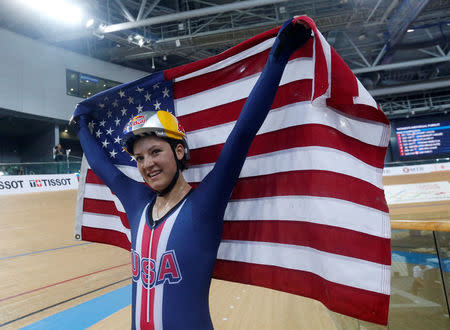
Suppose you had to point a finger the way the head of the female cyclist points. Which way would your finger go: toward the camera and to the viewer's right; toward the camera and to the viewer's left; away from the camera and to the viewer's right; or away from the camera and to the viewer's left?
toward the camera and to the viewer's left

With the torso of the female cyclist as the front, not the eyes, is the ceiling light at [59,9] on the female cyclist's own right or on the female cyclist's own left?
on the female cyclist's own right

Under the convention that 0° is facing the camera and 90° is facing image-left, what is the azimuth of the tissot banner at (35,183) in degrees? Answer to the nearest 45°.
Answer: approximately 0°

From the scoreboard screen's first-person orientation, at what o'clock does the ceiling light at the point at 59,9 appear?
The ceiling light is roughly at 1 o'clock from the scoreboard screen.

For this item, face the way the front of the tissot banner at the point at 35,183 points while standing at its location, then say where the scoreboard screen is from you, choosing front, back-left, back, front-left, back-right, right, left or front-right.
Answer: left

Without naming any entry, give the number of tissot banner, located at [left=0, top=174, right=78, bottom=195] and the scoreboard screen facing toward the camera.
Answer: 2

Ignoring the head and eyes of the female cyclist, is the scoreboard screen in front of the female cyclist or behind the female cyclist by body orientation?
behind

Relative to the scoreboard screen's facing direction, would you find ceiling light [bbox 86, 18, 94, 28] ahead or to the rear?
ahead

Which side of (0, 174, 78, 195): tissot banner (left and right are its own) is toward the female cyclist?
front
